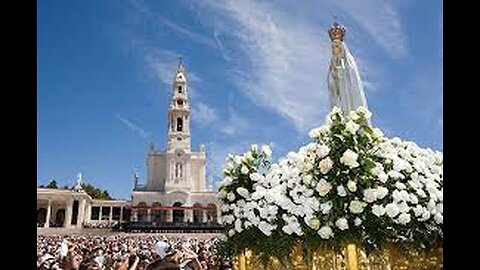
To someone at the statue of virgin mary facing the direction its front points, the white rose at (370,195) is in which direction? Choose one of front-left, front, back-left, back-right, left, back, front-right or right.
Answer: front-left

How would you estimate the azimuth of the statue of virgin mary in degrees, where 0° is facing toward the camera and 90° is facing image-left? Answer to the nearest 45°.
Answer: approximately 45°

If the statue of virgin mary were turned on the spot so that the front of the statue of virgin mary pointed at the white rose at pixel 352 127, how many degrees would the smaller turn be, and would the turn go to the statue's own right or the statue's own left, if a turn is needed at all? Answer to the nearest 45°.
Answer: approximately 45° to the statue's own left

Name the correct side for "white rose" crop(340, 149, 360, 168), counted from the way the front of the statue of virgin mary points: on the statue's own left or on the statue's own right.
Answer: on the statue's own left

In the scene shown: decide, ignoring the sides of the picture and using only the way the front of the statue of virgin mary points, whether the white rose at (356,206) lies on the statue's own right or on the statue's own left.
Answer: on the statue's own left

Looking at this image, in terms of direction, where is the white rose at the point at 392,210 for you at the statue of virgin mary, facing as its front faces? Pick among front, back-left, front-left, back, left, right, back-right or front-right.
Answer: front-left
